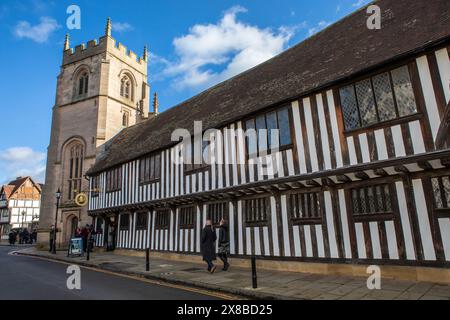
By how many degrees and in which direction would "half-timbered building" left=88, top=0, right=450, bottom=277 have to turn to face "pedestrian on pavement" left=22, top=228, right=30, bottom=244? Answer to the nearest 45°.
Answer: approximately 90° to its right

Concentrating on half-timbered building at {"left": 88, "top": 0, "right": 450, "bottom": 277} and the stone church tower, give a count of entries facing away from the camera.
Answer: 0

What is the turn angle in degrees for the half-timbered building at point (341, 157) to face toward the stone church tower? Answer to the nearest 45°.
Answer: approximately 90° to its right

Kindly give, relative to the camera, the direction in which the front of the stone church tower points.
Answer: facing the viewer and to the left of the viewer

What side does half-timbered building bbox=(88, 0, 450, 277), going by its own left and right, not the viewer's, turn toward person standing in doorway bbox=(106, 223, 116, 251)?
right

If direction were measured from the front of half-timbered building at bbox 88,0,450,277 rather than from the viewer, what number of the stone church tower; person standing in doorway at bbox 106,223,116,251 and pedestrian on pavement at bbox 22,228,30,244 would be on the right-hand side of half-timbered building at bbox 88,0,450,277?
3

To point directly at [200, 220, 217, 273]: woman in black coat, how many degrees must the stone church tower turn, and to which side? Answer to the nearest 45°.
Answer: approximately 45° to its left

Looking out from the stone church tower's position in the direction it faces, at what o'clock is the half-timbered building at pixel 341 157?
The half-timbered building is roughly at 10 o'clock from the stone church tower.

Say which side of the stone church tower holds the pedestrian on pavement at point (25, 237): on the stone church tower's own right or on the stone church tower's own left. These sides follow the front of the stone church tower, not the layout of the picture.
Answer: on the stone church tower's own right
